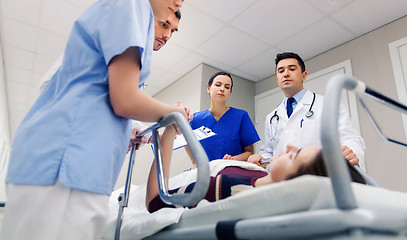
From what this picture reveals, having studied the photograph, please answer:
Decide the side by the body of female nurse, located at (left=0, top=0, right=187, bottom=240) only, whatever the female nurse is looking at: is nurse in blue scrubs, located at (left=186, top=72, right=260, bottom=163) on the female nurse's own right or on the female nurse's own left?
on the female nurse's own left

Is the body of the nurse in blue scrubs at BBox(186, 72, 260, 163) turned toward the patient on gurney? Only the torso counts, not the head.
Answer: yes

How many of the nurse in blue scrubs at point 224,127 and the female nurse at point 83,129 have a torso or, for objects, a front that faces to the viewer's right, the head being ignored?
1

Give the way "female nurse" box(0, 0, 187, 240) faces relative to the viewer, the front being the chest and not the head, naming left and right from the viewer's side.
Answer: facing to the right of the viewer

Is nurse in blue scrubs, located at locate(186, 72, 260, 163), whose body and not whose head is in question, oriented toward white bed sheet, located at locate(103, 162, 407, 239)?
yes
